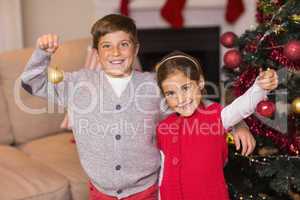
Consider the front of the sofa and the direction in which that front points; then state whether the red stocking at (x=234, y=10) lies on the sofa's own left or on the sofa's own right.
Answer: on the sofa's own left

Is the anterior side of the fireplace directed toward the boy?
yes

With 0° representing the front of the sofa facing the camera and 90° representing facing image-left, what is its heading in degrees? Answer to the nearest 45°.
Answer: approximately 315°

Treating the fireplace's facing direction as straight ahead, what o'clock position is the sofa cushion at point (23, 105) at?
The sofa cushion is roughly at 1 o'clock from the fireplace.

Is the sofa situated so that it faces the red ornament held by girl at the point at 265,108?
yes

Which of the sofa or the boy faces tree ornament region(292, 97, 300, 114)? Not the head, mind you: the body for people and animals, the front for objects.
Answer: the sofa

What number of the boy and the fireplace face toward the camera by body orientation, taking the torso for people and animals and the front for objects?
2

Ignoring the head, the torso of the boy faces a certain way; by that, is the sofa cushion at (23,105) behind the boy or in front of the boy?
behind

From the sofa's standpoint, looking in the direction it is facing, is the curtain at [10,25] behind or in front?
behind

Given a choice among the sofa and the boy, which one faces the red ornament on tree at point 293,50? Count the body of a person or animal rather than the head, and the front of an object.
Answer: the sofa
